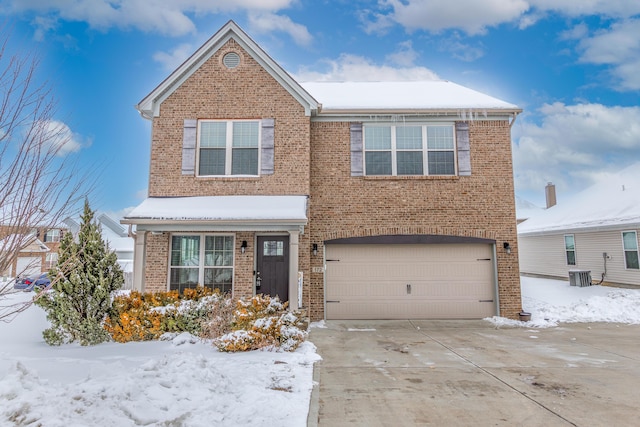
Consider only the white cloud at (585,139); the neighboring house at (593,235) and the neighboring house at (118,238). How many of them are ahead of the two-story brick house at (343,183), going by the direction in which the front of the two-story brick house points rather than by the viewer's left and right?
0

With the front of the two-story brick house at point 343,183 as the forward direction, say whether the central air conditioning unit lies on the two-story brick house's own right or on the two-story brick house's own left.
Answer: on the two-story brick house's own left

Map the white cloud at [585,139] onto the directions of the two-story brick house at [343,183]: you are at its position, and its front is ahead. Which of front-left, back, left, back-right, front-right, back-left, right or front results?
back-left

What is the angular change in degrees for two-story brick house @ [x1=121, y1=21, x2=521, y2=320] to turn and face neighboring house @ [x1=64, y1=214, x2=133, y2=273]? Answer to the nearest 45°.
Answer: approximately 135° to its right

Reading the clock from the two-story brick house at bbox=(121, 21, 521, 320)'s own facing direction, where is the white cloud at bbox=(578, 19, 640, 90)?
The white cloud is roughly at 8 o'clock from the two-story brick house.

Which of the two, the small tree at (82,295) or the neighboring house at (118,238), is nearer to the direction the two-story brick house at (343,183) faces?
the small tree

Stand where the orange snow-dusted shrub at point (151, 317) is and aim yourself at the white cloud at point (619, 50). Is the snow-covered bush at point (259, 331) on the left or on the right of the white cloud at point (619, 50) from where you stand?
right

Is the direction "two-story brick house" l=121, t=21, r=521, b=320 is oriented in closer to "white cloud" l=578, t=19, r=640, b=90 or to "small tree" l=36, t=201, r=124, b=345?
the small tree

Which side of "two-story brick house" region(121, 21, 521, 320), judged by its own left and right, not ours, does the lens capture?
front

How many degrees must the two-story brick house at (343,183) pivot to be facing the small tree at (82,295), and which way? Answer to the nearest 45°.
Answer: approximately 45° to its right

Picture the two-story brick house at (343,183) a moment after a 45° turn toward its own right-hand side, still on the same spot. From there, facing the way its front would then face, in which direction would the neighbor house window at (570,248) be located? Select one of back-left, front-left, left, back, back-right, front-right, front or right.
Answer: back
